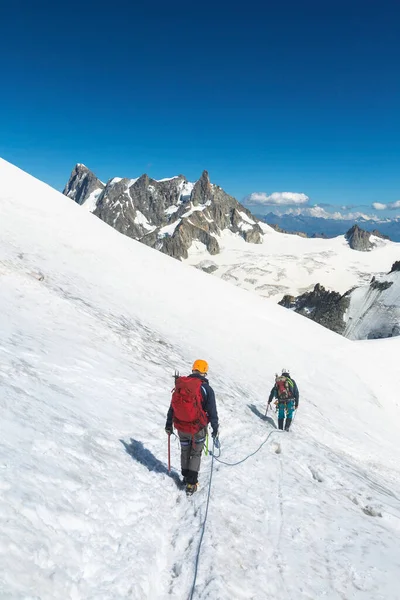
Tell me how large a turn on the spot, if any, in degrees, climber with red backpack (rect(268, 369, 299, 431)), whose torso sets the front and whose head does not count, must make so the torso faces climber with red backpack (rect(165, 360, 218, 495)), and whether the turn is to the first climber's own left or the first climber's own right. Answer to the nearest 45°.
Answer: approximately 180°

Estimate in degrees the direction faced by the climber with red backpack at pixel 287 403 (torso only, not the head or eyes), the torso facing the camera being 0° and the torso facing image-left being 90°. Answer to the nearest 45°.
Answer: approximately 180°
